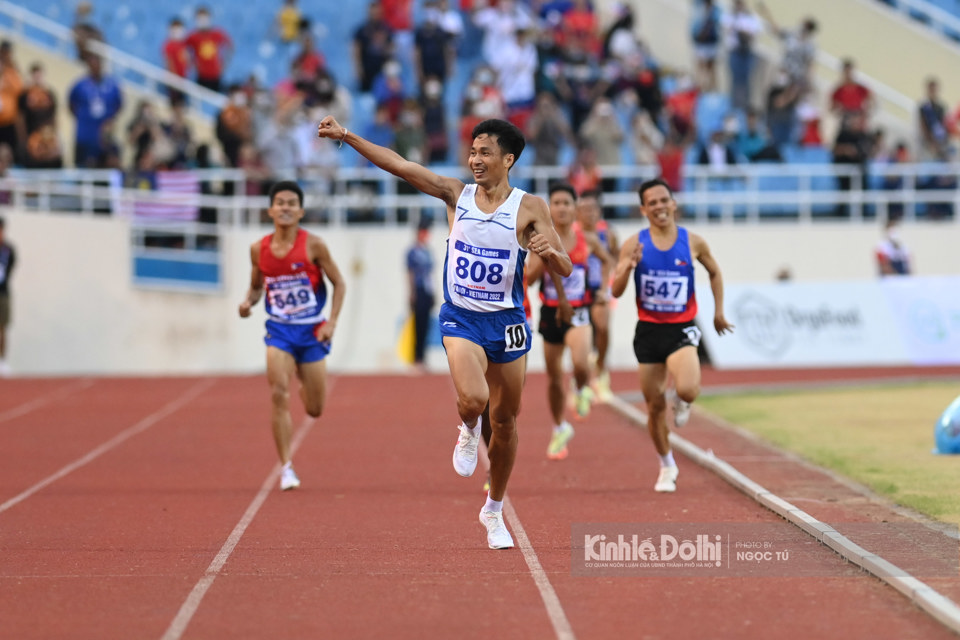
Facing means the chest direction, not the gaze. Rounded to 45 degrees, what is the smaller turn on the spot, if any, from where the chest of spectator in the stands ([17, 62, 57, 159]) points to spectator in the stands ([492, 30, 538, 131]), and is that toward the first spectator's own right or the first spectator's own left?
approximately 90° to the first spectator's own left

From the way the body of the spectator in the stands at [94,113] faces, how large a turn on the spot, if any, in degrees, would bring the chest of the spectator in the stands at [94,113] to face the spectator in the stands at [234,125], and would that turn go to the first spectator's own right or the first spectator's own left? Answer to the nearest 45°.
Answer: approximately 90° to the first spectator's own left

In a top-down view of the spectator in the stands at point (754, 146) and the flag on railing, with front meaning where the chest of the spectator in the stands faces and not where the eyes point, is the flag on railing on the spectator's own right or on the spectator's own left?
on the spectator's own right

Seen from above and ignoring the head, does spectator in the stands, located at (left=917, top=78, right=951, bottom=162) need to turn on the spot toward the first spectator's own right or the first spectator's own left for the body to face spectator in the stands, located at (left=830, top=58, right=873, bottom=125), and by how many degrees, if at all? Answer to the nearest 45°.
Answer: approximately 90° to the first spectator's own right

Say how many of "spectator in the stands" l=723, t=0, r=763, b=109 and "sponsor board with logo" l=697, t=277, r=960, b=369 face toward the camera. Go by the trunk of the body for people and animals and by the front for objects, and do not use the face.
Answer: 2

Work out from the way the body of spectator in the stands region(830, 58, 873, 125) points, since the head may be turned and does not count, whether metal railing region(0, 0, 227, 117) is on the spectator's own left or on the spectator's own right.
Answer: on the spectator's own right

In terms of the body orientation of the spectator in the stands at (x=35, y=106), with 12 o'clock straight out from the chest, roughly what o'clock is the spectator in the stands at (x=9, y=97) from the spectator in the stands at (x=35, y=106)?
the spectator in the stands at (x=9, y=97) is roughly at 4 o'clock from the spectator in the stands at (x=35, y=106).
